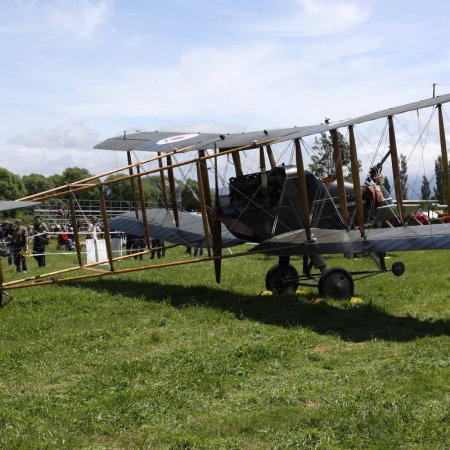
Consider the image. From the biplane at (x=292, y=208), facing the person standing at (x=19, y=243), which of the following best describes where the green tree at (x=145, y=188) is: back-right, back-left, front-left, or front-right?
front-right

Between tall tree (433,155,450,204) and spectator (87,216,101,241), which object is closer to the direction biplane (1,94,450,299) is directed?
the tall tree
